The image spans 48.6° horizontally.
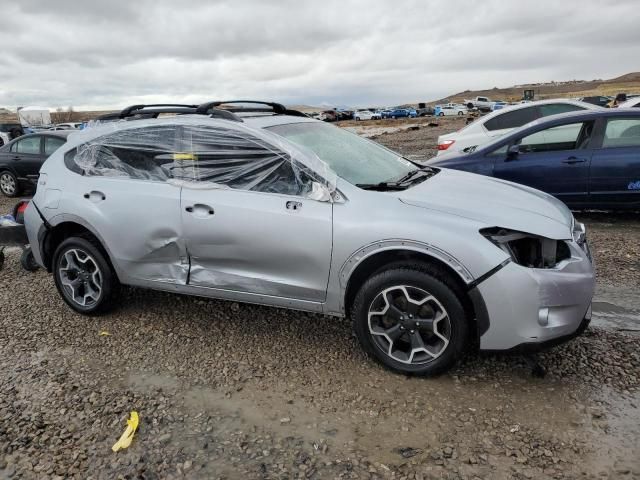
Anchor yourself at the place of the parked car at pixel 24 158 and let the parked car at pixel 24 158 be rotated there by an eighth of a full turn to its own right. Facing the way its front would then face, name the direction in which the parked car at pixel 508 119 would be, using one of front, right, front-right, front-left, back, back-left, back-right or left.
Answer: front

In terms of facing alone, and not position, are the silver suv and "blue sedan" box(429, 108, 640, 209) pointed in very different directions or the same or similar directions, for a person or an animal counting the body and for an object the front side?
very different directions

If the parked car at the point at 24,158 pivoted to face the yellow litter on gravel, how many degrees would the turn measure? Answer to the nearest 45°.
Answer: approximately 90° to its right

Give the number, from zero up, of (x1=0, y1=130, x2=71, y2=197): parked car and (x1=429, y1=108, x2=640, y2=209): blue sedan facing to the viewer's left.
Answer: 1

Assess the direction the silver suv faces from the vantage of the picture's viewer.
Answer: facing the viewer and to the right of the viewer

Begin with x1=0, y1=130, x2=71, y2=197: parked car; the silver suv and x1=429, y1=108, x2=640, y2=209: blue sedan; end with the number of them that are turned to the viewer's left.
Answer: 1

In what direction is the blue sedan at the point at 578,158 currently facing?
to the viewer's left

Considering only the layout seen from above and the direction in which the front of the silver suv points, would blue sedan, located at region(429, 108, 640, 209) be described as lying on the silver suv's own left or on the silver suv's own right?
on the silver suv's own left
